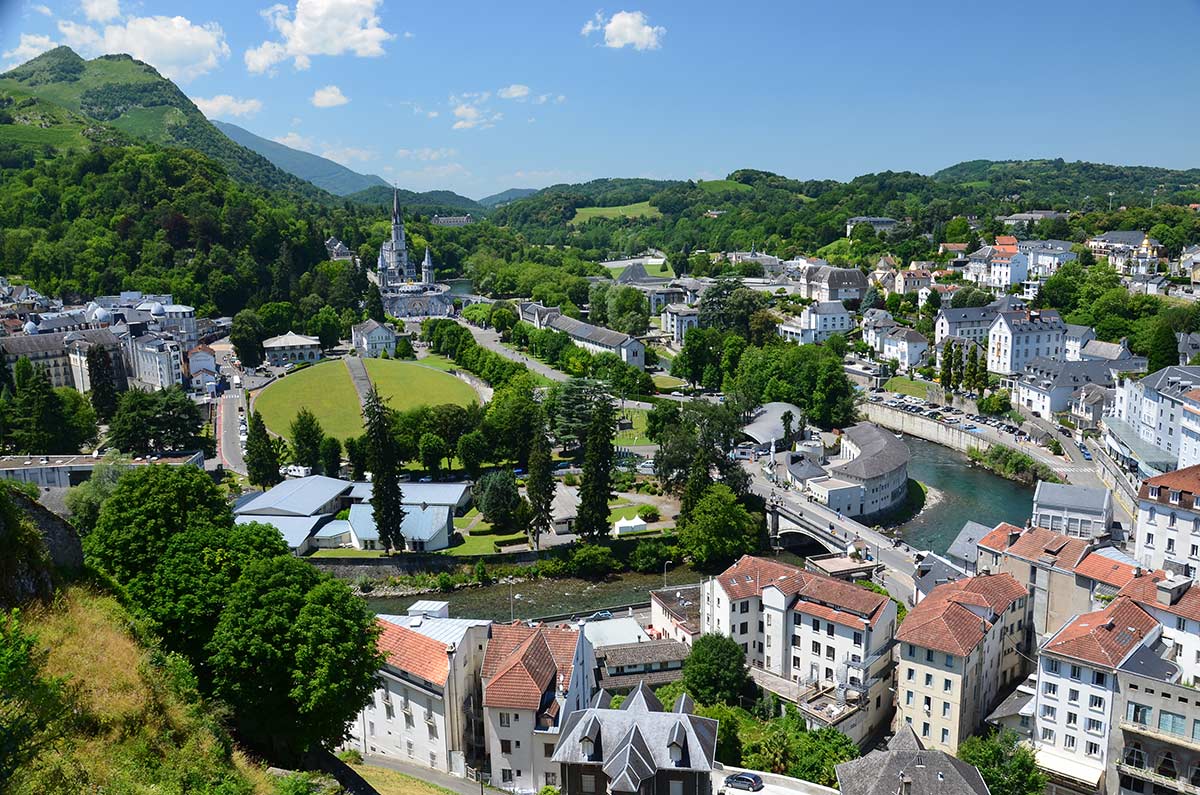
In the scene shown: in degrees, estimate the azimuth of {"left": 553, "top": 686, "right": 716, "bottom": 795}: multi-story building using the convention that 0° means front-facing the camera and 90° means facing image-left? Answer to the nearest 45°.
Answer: approximately 0°

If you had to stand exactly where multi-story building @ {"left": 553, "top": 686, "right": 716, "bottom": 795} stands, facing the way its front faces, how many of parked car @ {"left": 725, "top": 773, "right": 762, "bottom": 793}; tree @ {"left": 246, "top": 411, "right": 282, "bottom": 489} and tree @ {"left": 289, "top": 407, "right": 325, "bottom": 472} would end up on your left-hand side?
1

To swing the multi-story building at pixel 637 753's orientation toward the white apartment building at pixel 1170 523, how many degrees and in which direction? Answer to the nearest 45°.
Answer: approximately 135° to its left

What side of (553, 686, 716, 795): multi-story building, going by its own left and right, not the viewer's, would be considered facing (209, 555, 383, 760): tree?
right

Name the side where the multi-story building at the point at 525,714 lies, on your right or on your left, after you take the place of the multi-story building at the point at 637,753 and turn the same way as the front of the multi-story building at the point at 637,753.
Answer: on your right

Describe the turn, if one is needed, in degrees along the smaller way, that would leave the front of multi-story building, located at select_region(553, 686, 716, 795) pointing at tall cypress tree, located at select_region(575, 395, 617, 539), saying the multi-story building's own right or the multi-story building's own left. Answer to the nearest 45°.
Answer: approximately 180°

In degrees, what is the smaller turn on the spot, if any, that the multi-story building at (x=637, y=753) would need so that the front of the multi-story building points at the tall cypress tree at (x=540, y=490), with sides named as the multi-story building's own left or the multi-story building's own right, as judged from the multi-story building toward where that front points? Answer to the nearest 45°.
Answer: approximately 180°

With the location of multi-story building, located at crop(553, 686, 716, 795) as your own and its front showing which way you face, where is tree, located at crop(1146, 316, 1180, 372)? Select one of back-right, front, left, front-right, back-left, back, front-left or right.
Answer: back-left

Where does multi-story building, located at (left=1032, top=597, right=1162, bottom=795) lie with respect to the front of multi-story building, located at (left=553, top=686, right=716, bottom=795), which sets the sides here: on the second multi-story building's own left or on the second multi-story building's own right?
on the second multi-story building's own left

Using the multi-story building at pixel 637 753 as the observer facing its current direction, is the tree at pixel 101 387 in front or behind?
behind

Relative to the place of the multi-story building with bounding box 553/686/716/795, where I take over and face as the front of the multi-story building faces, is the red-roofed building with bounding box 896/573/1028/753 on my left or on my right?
on my left

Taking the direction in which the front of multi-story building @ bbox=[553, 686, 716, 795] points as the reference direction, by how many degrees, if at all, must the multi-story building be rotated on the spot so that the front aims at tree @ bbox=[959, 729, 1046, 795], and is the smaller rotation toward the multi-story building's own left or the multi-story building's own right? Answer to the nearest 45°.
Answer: approximately 90° to the multi-story building's own left

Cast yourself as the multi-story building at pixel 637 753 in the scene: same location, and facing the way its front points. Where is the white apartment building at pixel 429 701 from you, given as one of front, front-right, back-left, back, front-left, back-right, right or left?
back-right

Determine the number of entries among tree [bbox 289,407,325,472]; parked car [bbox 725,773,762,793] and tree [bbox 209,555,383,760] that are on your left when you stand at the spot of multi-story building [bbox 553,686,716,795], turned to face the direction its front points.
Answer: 1
